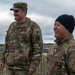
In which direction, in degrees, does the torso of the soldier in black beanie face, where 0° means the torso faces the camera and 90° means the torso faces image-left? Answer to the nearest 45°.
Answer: approximately 45°

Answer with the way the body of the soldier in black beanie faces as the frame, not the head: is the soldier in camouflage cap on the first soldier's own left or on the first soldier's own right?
on the first soldier's own right

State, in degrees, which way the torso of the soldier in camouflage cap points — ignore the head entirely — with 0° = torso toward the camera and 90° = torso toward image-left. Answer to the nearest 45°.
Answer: approximately 45°

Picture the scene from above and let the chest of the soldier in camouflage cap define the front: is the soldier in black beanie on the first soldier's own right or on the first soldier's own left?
on the first soldier's own left
